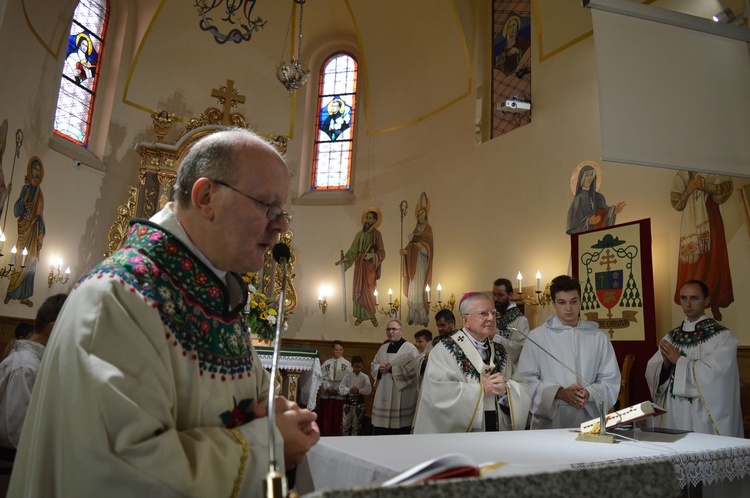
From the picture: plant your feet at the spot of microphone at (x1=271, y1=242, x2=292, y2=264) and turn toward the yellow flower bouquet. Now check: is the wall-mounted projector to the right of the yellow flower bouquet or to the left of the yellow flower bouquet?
right

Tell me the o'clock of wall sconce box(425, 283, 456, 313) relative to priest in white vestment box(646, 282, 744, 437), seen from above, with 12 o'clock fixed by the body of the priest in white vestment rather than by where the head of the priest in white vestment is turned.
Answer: The wall sconce is roughly at 3 o'clock from the priest in white vestment.

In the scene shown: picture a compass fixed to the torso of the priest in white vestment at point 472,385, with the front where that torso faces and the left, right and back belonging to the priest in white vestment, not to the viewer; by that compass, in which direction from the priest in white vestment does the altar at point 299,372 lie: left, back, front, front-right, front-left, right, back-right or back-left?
back

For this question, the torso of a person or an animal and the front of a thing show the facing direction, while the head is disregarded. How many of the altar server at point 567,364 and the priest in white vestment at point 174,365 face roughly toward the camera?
1

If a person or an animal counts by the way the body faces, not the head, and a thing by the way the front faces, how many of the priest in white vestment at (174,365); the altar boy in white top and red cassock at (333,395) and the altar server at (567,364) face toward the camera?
2

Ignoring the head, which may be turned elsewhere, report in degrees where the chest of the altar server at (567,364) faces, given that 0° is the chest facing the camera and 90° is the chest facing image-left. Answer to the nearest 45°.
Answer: approximately 0°

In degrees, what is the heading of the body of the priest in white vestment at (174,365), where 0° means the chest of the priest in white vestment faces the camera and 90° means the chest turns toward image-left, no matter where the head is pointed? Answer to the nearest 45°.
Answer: approximately 270°

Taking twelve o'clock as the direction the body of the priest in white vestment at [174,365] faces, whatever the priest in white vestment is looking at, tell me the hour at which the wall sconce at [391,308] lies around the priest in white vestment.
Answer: The wall sconce is roughly at 10 o'clock from the priest in white vestment.

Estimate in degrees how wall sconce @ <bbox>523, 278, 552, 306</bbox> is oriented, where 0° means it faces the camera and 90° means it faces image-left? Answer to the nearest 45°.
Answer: approximately 45°

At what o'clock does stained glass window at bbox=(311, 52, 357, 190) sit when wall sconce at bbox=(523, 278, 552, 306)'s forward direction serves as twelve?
The stained glass window is roughly at 3 o'clock from the wall sconce.

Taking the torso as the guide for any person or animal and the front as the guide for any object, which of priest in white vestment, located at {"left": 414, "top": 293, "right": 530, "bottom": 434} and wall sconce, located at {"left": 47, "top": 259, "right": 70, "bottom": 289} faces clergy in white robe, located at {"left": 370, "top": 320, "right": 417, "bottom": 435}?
the wall sconce

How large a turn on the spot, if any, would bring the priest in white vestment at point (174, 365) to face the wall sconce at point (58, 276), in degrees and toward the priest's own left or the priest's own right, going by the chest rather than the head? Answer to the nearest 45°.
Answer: approximately 90° to the priest's own left

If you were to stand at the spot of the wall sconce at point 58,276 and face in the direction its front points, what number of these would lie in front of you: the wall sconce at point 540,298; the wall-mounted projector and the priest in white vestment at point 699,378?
3

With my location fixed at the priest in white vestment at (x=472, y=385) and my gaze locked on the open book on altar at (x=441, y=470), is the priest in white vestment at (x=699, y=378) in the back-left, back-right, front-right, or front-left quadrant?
back-left

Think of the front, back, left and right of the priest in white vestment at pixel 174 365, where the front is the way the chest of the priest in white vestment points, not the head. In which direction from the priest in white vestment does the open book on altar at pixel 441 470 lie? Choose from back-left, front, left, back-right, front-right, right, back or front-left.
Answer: front-right

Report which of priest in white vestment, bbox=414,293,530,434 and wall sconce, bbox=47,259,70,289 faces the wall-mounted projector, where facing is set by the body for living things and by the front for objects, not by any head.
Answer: the wall sconce
